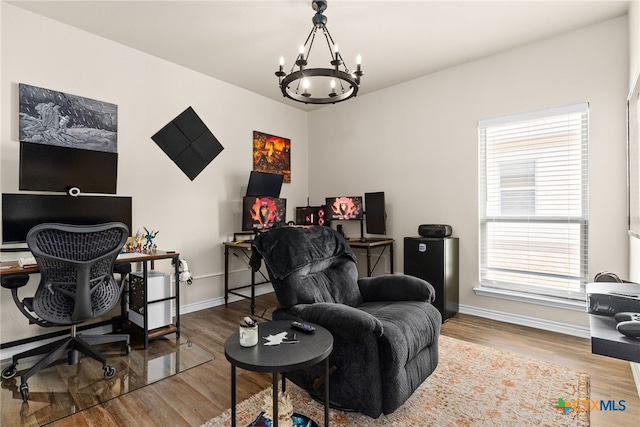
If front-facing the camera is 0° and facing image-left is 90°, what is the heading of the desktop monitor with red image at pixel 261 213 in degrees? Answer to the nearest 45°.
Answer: approximately 315°

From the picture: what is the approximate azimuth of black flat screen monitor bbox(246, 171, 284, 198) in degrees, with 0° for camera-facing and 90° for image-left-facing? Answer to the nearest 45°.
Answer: approximately 315°

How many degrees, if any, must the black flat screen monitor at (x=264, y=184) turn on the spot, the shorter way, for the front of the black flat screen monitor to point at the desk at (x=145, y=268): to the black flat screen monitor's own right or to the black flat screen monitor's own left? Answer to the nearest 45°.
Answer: approximately 90° to the black flat screen monitor's own right

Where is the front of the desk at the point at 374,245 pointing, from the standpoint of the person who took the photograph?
facing the viewer and to the left of the viewer

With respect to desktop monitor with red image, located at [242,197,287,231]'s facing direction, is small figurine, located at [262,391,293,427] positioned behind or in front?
in front

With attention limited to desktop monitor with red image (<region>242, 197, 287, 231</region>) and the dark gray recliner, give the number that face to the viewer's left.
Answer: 0

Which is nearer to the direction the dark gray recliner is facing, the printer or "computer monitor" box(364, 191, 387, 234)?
the printer

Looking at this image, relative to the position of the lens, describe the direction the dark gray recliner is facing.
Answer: facing the viewer and to the right of the viewer

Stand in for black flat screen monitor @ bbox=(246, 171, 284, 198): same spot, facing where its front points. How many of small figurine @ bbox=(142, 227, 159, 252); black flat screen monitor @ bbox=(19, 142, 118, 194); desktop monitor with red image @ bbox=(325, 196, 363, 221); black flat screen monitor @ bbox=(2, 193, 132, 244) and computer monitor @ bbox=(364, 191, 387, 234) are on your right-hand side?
3

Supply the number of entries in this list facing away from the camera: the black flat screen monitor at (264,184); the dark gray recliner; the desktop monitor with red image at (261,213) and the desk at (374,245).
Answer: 0

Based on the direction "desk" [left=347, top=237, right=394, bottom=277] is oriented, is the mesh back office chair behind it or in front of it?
in front

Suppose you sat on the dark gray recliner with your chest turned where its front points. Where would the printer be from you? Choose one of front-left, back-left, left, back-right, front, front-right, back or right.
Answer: front
